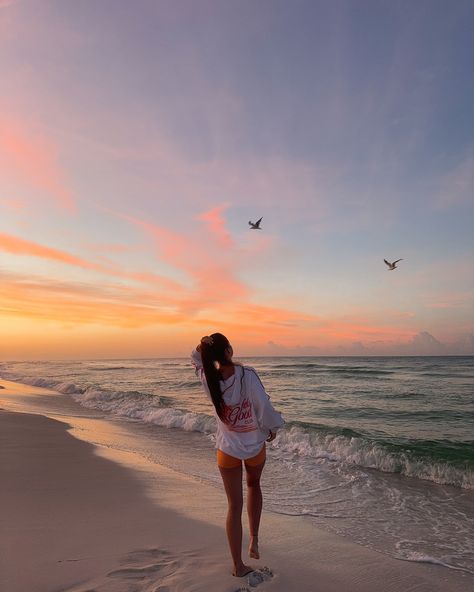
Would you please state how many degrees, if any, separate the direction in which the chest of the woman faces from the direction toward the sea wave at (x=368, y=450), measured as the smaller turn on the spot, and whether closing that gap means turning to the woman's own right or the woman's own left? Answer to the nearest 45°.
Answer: approximately 45° to the woman's own right

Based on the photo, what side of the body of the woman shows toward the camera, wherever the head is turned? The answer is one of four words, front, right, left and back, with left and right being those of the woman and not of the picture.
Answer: back
